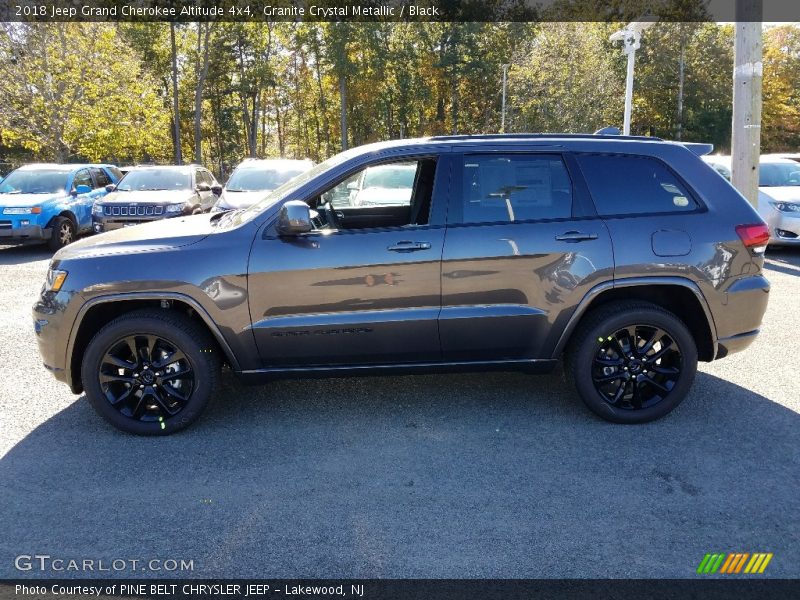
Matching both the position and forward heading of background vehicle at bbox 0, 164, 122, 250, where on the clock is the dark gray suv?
The dark gray suv is roughly at 10 o'clock from the background vehicle.

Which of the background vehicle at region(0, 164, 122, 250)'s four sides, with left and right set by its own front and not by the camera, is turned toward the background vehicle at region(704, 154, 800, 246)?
left

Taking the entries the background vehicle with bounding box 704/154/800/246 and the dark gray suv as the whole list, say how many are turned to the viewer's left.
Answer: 1

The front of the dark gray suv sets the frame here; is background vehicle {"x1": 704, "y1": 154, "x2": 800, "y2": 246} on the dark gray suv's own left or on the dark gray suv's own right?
on the dark gray suv's own right

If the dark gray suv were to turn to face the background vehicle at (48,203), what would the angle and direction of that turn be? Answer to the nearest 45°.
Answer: approximately 45° to its right

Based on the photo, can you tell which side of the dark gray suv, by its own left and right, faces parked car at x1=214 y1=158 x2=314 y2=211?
right

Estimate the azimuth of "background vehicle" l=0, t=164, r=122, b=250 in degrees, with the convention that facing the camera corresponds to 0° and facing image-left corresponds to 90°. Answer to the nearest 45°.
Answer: approximately 45°

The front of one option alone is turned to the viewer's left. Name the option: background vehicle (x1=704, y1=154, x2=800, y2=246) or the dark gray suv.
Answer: the dark gray suv

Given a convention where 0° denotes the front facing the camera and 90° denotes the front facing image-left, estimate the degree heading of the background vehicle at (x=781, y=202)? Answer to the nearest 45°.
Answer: approximately 315°

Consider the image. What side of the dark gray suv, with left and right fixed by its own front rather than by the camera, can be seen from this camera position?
left
